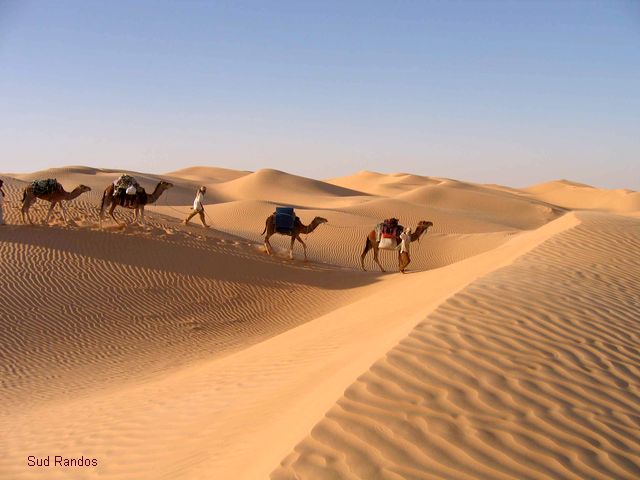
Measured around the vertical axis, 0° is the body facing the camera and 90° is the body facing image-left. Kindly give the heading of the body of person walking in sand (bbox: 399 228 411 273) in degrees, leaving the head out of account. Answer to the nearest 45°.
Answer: approximately 270°
